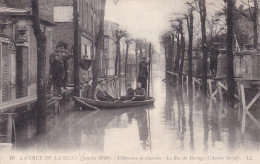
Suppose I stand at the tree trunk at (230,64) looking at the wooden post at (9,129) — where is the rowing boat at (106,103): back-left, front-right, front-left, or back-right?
front-right

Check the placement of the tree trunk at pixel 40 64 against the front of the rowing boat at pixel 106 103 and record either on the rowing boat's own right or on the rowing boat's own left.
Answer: on the rowing boat's own left

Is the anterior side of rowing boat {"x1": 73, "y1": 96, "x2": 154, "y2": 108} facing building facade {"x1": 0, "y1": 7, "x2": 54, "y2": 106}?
yes

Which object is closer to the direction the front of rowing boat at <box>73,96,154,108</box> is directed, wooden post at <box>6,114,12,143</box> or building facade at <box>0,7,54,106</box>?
the building facade

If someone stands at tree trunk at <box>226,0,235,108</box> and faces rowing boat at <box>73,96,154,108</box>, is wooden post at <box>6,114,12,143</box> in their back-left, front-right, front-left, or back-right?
front-left

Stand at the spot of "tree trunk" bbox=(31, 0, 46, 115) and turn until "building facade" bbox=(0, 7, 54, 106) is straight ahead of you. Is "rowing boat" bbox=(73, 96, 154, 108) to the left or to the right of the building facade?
right

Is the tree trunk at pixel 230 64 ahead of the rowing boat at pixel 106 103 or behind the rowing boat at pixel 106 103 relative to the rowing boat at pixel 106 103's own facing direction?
behind

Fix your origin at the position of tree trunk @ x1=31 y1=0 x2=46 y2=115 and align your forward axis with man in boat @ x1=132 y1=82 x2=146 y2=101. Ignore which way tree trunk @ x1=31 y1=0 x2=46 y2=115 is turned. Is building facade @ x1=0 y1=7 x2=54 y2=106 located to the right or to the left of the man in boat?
left

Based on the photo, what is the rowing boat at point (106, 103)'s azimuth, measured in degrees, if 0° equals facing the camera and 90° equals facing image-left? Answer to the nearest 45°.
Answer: approximately 90°

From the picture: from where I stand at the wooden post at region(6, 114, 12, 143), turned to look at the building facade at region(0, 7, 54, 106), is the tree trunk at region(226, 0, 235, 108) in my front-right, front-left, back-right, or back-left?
front-right

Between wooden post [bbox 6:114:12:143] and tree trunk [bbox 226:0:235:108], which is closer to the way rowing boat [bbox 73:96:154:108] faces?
the wooden post

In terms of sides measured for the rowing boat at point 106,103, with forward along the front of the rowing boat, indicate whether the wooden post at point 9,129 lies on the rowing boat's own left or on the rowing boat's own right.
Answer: on the rowing boat's own left
